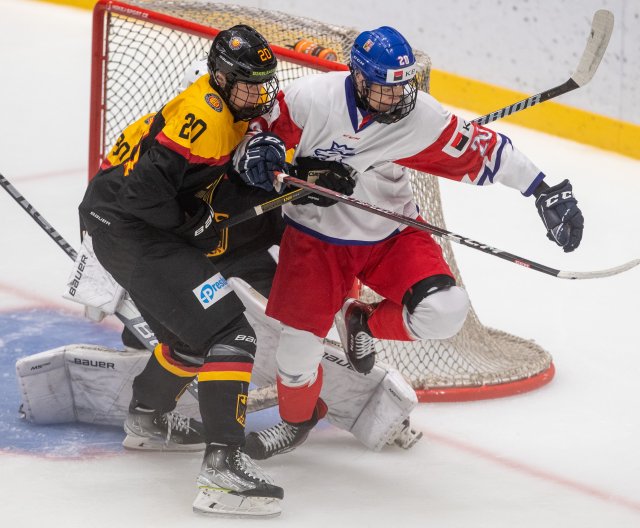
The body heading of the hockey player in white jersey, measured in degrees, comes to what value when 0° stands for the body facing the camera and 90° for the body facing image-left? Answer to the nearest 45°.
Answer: approximately 0°

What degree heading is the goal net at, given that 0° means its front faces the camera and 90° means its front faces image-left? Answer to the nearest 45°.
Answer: approximately 45°

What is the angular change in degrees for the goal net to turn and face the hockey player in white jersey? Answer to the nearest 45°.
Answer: approximately 45° to its left

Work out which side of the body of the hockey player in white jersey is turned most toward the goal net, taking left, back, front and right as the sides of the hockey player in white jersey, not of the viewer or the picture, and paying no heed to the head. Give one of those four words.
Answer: back

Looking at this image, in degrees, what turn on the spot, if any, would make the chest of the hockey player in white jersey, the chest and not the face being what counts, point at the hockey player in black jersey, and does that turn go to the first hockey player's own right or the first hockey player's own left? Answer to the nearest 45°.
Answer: approximately 45° to the first hockey player's own right

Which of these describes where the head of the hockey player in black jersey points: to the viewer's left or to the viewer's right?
to the viewer's right

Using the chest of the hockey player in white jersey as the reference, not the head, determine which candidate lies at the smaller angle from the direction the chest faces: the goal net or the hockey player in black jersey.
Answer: the hockey player in black jersey

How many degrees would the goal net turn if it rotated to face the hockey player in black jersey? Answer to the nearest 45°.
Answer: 0° — it already faces them
